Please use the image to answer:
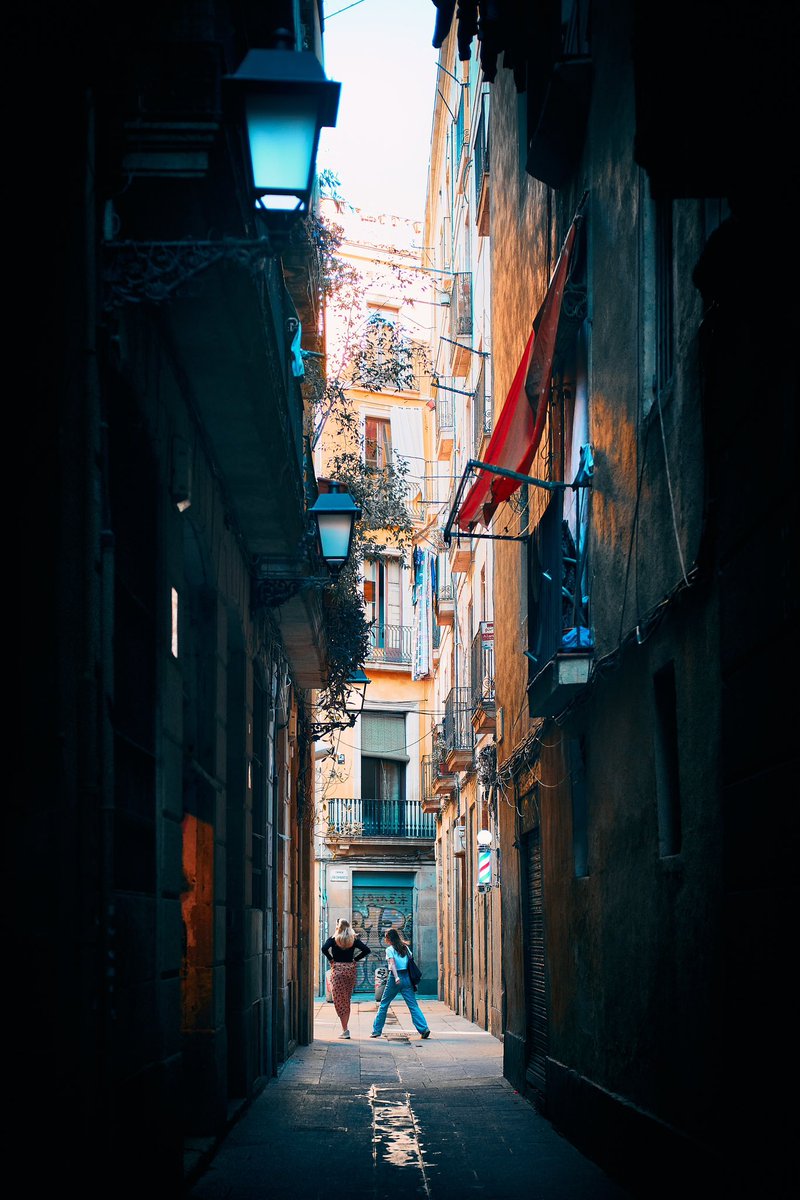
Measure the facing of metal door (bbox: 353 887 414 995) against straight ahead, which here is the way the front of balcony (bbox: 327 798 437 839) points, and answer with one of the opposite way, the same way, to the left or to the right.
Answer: the same way

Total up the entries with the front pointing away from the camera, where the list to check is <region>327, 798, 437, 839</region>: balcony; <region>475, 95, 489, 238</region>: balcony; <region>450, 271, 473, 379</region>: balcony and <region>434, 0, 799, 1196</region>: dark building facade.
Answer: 0

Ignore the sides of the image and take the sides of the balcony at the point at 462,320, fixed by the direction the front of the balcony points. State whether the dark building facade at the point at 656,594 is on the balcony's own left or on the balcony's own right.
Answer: on the balcony's own left

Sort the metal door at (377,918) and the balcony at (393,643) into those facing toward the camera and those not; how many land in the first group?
2

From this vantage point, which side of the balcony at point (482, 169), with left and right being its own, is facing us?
left

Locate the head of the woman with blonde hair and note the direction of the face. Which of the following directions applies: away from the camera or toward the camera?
away from the camera

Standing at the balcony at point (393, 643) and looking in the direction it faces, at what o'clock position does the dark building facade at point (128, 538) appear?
The dark building facade is roughly at 12 o'clock from the balcony.

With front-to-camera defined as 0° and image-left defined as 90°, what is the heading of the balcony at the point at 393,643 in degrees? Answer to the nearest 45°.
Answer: approximately 0°

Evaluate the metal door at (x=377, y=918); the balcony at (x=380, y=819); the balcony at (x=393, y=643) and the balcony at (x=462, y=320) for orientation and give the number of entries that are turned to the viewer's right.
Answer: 0

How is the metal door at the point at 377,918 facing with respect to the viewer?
toward the camera

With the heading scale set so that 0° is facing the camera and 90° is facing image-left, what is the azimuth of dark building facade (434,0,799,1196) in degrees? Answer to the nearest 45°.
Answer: approximately 90°

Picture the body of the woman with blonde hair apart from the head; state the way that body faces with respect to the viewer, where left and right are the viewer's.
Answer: facing away from the viewer

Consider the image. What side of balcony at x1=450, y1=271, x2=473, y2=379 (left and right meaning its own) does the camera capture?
left

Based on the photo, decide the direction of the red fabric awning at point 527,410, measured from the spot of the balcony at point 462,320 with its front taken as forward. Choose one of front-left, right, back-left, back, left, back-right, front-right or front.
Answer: left

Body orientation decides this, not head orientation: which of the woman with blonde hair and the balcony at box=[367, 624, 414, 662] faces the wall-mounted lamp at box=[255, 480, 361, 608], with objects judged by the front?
the balcony

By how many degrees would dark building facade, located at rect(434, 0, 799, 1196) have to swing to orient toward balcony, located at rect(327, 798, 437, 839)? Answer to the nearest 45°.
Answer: approximately 90° to its right

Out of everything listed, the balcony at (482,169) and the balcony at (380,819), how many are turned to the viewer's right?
0

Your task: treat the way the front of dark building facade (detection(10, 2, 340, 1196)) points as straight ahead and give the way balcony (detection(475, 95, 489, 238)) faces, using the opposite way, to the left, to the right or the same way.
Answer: the opposite way
